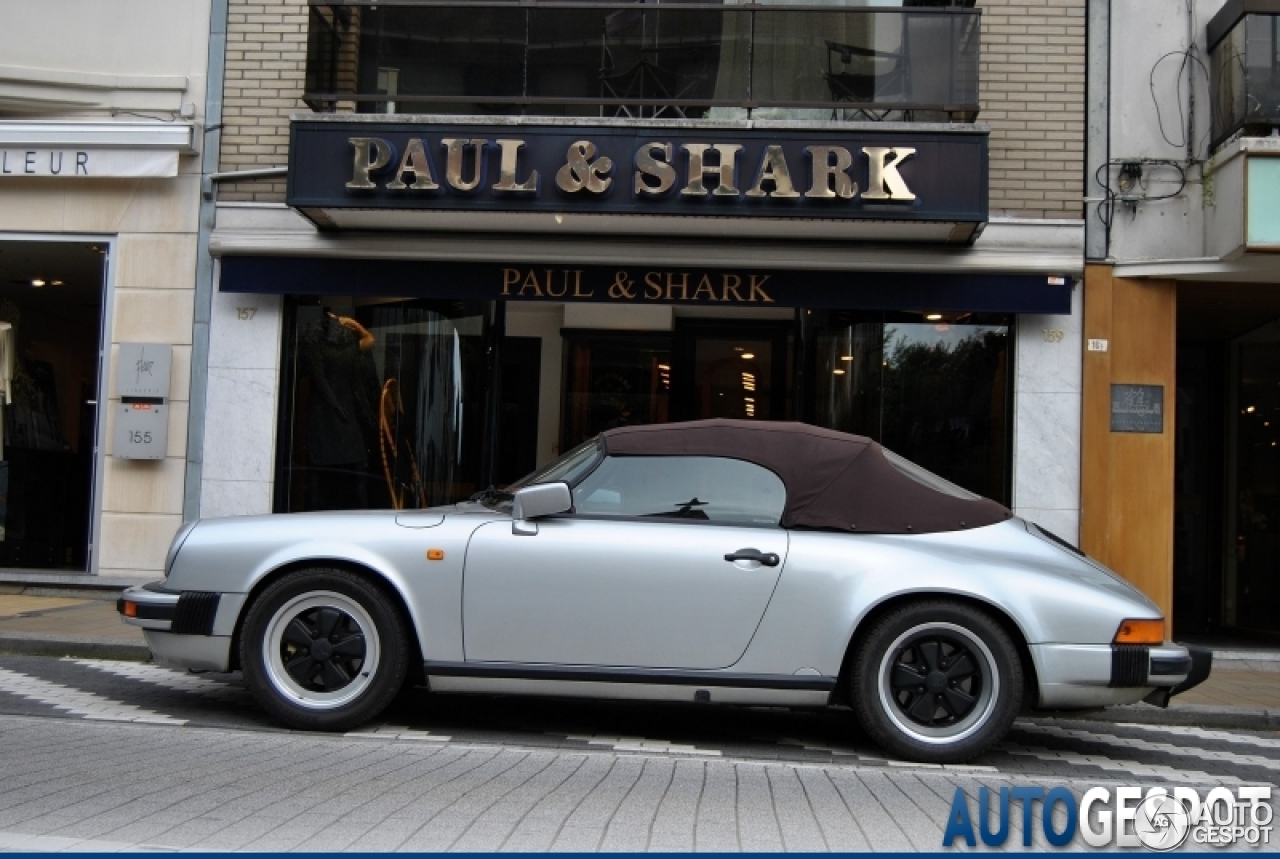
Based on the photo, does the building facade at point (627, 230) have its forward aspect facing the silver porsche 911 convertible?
yes

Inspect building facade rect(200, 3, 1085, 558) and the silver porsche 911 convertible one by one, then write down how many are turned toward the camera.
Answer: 1

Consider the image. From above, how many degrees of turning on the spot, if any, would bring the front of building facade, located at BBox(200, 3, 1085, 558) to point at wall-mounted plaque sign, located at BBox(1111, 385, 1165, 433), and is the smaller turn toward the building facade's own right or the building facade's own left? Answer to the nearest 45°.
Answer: approximately 90° to the building facade's own left

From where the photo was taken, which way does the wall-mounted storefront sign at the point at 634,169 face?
toward the camera

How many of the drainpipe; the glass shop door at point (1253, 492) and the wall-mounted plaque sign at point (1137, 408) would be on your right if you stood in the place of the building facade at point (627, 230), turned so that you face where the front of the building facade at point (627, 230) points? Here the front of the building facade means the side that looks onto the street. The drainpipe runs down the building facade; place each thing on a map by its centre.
1

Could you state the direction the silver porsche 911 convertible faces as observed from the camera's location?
facing to the left of the viewer

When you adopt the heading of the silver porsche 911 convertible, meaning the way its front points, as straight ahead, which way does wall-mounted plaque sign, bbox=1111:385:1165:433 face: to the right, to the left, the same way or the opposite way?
to the left

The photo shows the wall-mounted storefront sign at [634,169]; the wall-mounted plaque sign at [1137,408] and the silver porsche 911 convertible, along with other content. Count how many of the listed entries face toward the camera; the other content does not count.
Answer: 2

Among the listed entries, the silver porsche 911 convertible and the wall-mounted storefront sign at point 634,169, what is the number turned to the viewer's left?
1

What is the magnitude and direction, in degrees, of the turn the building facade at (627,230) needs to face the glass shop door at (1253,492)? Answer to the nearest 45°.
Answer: approximately 90° to its left

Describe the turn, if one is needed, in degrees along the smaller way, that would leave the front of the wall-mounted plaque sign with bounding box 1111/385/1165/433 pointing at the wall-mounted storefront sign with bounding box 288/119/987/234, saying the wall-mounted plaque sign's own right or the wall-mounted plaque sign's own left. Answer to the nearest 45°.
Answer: approximately 45° to the wall-mounted plaque sign's own right

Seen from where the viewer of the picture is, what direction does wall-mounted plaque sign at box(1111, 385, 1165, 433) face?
facing the viewer

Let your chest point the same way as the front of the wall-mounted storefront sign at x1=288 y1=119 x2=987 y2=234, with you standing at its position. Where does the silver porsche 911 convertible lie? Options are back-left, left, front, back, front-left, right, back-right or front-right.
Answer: front

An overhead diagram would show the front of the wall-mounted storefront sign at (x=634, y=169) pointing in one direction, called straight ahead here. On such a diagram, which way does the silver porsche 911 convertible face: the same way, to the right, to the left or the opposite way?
to the right
